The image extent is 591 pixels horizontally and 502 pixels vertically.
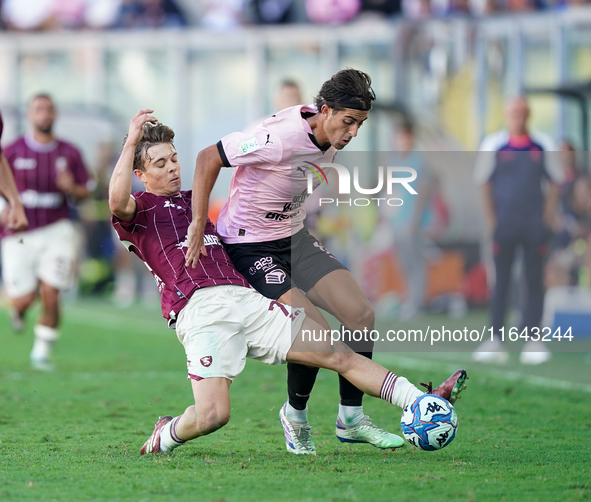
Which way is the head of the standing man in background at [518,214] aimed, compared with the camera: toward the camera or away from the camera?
toward the camera

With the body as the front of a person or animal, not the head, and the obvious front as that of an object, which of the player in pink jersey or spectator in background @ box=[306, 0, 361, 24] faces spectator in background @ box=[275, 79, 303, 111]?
spectator in background @ box=[306, 0, 361, 24]

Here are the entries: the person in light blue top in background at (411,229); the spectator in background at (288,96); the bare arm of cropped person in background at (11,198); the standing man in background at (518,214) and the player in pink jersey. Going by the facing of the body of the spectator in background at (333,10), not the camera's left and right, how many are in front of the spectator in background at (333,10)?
5

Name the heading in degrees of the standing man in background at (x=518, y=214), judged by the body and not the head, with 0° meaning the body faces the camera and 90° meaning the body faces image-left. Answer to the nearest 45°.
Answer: approximately 0°

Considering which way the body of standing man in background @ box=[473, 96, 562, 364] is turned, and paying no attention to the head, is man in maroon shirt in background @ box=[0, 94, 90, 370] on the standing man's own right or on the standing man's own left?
on the standing man's own right

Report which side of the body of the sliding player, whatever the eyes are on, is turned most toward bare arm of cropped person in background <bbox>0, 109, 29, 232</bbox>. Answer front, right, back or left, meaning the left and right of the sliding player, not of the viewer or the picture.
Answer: back

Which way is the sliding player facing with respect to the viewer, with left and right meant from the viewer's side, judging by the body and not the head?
facing the viewer and to the right of the viewer

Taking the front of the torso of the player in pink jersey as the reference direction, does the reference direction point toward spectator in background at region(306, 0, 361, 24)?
no

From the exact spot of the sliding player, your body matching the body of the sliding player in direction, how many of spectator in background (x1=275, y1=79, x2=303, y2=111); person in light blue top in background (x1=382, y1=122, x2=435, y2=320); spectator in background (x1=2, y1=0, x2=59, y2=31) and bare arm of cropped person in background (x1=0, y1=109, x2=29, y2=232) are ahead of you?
0

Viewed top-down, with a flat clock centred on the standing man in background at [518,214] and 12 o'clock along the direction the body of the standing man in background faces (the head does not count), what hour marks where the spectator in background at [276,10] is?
The spectator in background is roughly at 5 o'clock from the standing man in background.

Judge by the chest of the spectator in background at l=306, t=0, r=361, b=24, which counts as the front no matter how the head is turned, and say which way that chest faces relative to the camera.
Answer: toward the camera

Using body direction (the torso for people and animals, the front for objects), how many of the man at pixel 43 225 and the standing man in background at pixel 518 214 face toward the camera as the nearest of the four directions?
2

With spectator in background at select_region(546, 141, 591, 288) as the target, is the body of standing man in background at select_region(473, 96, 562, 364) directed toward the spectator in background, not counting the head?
no

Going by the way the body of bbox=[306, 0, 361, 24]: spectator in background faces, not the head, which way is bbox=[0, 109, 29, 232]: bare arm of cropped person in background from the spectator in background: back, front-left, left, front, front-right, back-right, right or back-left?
front

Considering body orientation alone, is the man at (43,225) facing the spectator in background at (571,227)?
no

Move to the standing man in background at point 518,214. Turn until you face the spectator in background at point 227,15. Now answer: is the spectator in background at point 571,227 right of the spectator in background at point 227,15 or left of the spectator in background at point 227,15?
right

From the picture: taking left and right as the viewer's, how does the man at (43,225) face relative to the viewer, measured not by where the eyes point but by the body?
facing the viewer
